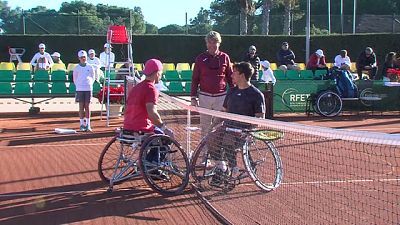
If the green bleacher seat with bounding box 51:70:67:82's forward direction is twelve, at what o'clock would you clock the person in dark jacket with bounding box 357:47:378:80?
The person in dark jacket is roughly at 9 o'clock from the green bleacher seat.

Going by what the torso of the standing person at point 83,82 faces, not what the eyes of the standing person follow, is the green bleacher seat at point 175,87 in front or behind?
behind

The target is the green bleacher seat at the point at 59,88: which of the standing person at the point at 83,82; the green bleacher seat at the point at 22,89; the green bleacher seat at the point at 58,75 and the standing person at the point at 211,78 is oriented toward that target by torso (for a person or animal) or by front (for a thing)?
the green bleacher seat at the point at 58,75

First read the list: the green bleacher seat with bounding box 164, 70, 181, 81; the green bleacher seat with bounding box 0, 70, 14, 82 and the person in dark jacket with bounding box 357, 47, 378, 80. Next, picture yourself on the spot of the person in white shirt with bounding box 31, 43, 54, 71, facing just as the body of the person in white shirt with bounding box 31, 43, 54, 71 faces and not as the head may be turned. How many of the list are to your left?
2

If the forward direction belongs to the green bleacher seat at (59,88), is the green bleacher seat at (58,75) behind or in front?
behind

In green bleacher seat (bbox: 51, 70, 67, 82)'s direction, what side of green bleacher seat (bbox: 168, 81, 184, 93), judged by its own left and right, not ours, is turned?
right

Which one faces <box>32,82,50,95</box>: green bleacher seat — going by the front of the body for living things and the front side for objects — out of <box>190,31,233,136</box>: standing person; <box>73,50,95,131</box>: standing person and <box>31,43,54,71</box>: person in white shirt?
the person in white shirt

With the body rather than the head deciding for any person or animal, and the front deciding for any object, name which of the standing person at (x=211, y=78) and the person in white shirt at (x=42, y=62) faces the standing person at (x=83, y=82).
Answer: the person in white shirt

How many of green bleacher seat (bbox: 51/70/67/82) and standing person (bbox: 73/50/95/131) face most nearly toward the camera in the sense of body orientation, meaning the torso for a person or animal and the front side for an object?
2

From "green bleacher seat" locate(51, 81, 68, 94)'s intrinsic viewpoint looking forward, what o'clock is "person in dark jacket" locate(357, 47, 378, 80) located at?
The person in dark jacket is roughly at 9 o'clock from the green bleacher seat.

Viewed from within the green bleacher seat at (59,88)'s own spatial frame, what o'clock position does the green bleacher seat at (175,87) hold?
the green bleacher seat at (175,87) is roughly at 9 o'clock from the green bleacher seat at (59,88).

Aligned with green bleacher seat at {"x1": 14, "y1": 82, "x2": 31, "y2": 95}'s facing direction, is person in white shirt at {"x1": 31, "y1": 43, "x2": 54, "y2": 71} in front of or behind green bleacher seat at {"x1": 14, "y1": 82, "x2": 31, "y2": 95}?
behind
